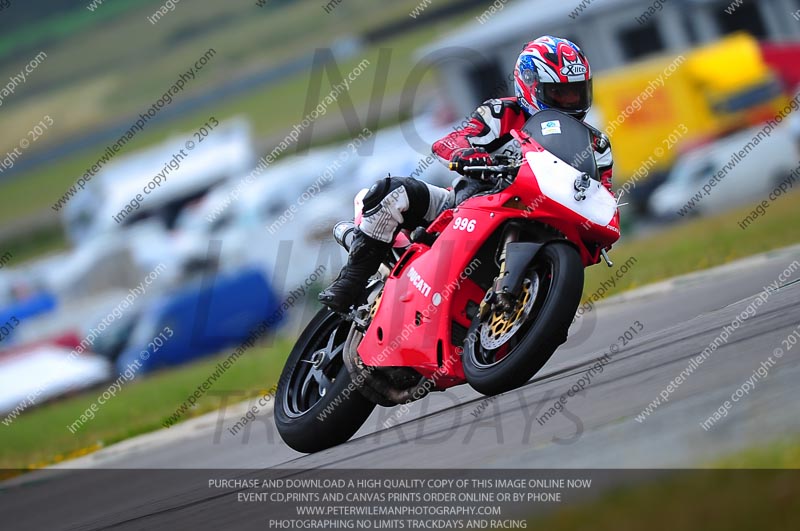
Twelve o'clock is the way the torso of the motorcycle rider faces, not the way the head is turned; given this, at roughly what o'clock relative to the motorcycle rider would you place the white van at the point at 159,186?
The white van is roughly at 7 o'clock from the motorcycle rider.

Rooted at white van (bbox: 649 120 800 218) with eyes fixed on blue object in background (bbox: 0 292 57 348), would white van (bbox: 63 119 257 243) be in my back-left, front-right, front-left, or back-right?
front-right

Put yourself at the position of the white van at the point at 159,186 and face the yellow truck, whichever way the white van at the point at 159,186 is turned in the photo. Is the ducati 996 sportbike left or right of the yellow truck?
right

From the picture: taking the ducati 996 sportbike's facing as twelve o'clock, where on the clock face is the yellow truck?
The yellow truck is roughly at 8 o'clock from the ducati 996 sportbike.

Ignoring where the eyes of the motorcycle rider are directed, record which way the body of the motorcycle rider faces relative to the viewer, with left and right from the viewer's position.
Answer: facing the viewer and to the right of the viewer

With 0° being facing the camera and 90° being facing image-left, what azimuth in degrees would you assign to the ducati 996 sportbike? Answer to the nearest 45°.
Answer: approximately 315°

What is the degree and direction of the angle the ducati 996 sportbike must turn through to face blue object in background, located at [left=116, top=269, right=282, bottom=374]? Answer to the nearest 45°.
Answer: approximately 135° to its left

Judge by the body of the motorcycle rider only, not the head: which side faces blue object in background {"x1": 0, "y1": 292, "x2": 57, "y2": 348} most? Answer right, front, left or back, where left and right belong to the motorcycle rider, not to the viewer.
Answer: back

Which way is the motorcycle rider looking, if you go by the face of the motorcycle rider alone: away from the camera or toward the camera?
toward the camera

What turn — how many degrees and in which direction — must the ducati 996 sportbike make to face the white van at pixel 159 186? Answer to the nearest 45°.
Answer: approximately 135° to its left

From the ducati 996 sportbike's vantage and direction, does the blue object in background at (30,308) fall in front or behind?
behind
